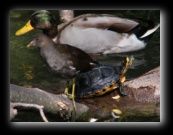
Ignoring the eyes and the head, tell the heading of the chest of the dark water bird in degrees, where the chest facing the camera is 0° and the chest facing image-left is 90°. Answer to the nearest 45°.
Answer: approximately 90°

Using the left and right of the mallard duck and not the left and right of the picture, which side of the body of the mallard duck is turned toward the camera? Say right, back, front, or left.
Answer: left

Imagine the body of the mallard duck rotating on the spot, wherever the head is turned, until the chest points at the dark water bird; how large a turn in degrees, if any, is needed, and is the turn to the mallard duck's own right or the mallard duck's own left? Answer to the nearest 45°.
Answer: approximately 90° to the mallard duck's own left

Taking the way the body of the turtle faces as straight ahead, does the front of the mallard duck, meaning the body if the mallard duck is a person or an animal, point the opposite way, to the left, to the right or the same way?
the opposite way

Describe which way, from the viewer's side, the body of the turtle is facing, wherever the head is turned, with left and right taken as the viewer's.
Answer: facing to the right of the viewer

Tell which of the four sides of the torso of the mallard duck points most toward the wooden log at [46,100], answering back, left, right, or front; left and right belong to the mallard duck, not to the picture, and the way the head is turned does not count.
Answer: left

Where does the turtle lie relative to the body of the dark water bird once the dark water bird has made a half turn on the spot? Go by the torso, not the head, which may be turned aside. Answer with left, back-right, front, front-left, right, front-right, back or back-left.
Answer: front-left
